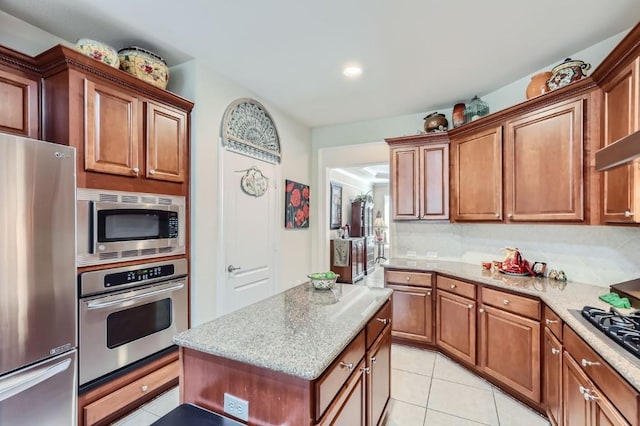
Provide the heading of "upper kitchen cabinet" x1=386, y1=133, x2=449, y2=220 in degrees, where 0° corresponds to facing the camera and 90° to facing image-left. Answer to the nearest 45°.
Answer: approximately 0°

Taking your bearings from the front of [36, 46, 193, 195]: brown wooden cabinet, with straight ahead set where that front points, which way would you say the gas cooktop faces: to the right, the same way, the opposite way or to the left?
the opposite way

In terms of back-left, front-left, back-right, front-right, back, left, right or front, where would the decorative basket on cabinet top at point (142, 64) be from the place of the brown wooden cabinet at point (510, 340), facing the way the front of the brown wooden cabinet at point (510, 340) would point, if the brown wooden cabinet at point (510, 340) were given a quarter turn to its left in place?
right

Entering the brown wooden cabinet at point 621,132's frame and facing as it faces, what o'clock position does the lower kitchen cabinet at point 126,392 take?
The lower kitchen cabinet is roughly at 12 o'clock from the brown wooden cabinet.

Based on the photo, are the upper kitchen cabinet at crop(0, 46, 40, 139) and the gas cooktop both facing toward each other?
yes

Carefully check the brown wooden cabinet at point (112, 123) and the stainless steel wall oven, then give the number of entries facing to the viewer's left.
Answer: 0

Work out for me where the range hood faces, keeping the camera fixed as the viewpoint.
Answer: facing the viewer and to the left of the viewer

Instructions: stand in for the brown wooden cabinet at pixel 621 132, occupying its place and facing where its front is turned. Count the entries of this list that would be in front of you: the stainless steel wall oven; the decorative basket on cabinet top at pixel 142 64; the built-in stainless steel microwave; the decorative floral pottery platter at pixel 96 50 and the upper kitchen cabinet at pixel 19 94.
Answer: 5

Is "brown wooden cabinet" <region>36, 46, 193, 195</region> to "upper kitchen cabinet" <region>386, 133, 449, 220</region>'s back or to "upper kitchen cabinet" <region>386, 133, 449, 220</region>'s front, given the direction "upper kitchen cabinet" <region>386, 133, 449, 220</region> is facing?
to the front

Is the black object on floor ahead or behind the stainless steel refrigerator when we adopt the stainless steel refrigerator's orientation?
ahead

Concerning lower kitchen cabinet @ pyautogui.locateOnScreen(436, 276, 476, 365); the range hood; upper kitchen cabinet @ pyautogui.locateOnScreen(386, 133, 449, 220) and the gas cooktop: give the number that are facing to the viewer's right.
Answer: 0

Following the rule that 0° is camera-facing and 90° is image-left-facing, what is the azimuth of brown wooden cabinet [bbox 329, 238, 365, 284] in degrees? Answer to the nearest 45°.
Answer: approximately 315°

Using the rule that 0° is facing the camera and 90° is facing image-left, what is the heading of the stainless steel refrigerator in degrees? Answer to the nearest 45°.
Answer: approximately 315°

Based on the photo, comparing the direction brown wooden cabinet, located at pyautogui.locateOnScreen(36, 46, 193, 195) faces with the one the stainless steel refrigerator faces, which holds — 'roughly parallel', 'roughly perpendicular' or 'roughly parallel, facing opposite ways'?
roughly parallel

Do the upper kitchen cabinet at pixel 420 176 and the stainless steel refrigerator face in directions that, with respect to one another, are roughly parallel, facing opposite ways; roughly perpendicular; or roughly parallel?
roughly perpendicular
